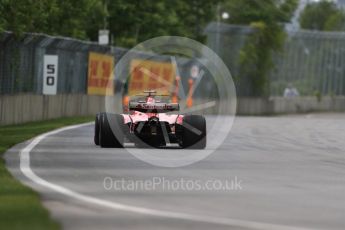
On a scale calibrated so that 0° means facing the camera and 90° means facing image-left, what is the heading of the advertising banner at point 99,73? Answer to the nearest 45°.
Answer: approximately 315°

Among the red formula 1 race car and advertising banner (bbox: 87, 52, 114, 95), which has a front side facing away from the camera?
the red formula 1 race car

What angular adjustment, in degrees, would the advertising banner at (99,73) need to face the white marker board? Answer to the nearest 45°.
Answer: approximately 45° to its right

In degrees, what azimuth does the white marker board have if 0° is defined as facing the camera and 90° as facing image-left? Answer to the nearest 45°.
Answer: approximately 0°

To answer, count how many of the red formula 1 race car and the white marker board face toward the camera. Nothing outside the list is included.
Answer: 1

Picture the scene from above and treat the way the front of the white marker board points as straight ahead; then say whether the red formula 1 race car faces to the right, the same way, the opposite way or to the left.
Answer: the opposite way

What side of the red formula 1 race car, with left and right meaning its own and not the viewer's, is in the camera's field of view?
back
